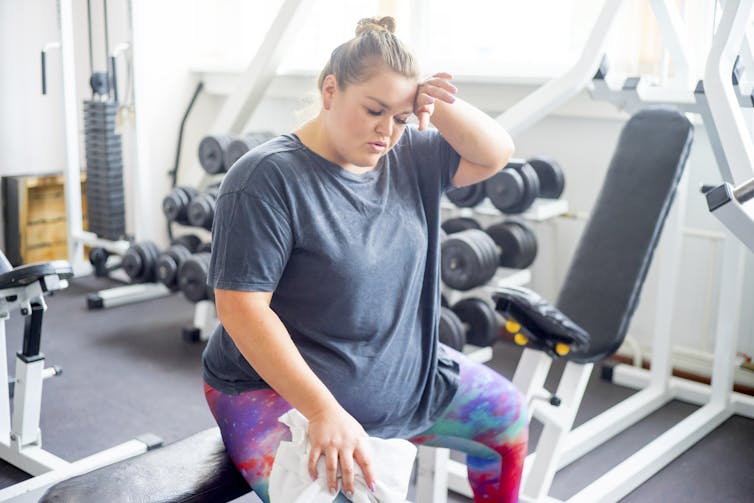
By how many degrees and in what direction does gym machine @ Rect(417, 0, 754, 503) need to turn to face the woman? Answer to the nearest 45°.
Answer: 0° — it already faces them

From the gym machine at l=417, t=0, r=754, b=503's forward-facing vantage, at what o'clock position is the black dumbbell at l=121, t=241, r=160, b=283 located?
The black dumbbell is roughly at 2 o'clock from the gym machine.

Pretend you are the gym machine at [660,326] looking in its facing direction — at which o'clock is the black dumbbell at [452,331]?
The black dumbbell is roughly at 2 o'clock from the gym machine.

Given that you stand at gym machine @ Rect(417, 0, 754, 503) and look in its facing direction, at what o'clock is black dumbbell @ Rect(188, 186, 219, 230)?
The black dumbbell is roughly at 2 o'clock from the gym machine.

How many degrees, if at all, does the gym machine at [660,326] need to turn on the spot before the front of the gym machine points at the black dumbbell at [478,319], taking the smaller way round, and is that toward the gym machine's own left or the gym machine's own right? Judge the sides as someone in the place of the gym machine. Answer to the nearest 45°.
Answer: approximately 90° to the gym machine's own right

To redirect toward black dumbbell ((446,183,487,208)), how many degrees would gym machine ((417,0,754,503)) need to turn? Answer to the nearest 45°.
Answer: approximately 90° to its right

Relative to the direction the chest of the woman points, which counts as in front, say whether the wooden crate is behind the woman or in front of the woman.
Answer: behind

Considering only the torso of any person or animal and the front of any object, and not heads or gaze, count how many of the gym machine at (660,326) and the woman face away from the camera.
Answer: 0

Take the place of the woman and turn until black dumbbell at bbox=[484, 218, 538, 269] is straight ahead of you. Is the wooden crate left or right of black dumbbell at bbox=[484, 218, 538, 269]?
left

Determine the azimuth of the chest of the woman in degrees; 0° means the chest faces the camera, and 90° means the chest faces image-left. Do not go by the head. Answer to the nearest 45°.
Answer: approximately 315°
